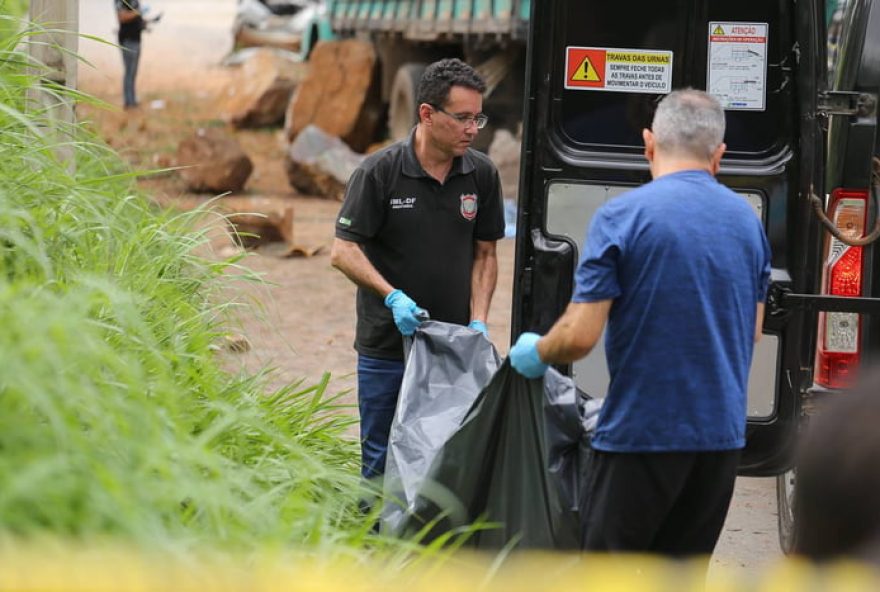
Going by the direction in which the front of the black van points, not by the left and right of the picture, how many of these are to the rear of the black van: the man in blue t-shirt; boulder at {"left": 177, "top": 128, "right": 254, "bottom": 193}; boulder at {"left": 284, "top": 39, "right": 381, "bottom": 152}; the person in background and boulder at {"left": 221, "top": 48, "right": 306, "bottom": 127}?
1

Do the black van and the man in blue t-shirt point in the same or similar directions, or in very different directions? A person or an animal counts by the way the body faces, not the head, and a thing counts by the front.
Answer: same or similar directions

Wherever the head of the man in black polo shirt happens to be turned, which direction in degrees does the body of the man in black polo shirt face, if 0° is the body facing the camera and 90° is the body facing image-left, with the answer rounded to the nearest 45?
approximately 315°

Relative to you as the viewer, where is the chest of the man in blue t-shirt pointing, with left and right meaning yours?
facing away from the viewer

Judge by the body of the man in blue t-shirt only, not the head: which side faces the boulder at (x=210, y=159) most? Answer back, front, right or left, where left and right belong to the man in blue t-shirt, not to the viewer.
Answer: front

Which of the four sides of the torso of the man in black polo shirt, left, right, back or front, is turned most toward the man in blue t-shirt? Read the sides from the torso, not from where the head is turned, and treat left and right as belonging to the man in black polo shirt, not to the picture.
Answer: front

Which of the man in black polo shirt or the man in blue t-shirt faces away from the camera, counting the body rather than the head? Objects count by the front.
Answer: the man in blue t-shirt

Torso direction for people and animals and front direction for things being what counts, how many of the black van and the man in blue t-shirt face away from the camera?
2

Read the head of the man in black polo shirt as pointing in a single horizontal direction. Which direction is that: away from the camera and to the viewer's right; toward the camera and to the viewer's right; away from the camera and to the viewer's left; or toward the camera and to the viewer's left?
toward the camera and to the viewer's right

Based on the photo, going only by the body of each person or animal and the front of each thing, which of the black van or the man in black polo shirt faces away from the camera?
the black van

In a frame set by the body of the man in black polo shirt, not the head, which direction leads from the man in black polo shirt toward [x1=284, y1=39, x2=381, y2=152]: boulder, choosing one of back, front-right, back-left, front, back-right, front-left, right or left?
back-left

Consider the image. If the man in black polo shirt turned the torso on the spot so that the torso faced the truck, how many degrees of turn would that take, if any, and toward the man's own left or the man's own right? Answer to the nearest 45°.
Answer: approximately 135° to the man's own left

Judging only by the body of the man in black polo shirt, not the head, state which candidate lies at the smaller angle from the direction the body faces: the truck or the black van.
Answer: the black van

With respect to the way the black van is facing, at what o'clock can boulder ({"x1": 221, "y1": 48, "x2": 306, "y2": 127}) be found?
The boulder is roughly at 11 o'clock from the black van.

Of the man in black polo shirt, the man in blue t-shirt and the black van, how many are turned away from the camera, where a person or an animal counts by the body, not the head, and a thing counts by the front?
2

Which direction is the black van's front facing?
away from the camera

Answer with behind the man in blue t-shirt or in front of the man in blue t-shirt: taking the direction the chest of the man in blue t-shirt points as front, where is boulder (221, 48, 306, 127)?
in front

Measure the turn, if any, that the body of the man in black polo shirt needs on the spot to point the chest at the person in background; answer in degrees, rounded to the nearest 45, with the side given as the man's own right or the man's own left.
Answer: approximately 135° to the man's own left

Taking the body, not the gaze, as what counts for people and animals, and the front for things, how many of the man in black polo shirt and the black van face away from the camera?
1

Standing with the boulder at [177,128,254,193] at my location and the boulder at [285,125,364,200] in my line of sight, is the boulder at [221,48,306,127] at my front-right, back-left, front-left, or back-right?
front-left

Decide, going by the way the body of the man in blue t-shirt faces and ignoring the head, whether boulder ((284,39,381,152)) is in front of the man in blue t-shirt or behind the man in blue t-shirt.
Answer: in front
